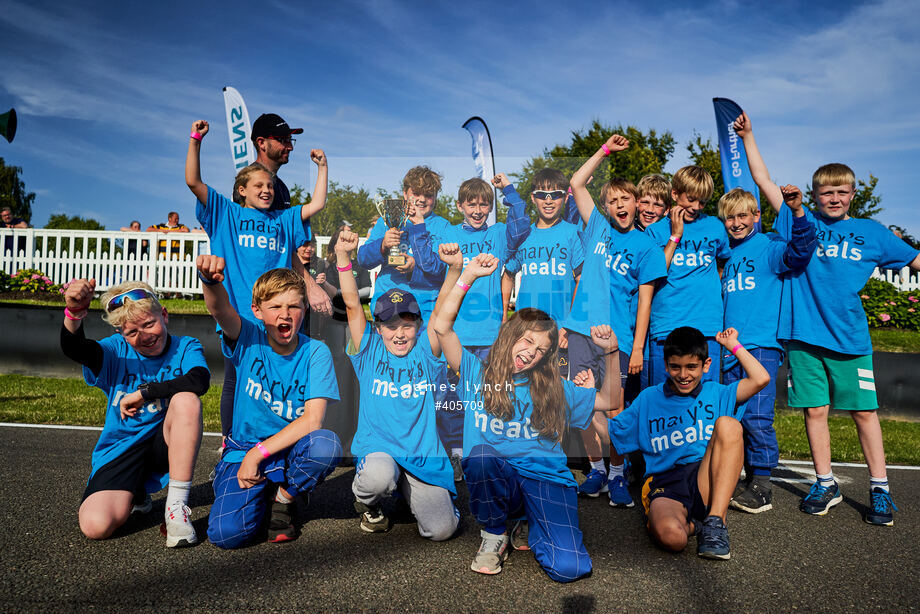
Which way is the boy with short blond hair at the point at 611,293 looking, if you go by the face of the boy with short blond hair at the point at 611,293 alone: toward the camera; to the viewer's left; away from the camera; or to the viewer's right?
toward the camera

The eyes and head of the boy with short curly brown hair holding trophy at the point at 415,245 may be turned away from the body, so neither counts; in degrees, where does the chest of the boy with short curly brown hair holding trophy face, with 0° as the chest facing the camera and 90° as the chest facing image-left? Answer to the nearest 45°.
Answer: approximately 0°

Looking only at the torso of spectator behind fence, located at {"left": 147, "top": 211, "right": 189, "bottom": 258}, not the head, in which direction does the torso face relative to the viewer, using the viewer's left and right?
facing the viewer

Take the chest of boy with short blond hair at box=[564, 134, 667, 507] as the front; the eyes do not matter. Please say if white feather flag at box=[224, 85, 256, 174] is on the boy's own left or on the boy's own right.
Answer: on the boy's own right

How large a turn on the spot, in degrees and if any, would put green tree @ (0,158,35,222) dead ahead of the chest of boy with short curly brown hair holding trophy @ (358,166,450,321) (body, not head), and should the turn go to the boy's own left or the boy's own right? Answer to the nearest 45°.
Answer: approximately 135° to the boy's own right

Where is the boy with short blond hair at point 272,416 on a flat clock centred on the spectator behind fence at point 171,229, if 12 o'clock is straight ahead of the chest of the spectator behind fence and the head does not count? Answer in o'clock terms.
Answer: The boy with short blond hair is roughly at 12 o'clock from the spectator behind fence.

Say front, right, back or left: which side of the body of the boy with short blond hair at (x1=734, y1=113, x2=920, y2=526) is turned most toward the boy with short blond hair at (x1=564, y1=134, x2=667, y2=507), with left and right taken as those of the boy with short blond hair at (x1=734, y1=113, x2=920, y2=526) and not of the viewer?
right

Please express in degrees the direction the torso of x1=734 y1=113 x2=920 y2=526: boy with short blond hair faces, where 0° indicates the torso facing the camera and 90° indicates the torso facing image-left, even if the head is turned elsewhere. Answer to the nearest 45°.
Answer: approximately 0°

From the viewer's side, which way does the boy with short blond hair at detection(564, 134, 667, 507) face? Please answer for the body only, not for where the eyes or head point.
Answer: toward the camera

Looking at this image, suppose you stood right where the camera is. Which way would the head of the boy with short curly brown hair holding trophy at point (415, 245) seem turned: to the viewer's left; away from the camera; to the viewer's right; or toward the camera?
toward the camera

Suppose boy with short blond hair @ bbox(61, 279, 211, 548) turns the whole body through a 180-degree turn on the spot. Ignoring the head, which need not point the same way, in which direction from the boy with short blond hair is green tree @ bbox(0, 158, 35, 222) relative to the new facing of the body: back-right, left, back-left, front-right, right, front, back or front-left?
front

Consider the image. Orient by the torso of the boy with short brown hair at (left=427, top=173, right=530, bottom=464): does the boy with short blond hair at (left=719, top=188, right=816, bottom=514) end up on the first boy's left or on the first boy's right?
on the first boy's left

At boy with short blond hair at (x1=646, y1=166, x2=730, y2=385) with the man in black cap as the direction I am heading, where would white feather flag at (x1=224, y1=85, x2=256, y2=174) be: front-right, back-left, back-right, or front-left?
front-right
